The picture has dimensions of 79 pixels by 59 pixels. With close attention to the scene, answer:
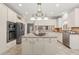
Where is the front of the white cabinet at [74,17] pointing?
to the viewer's left
